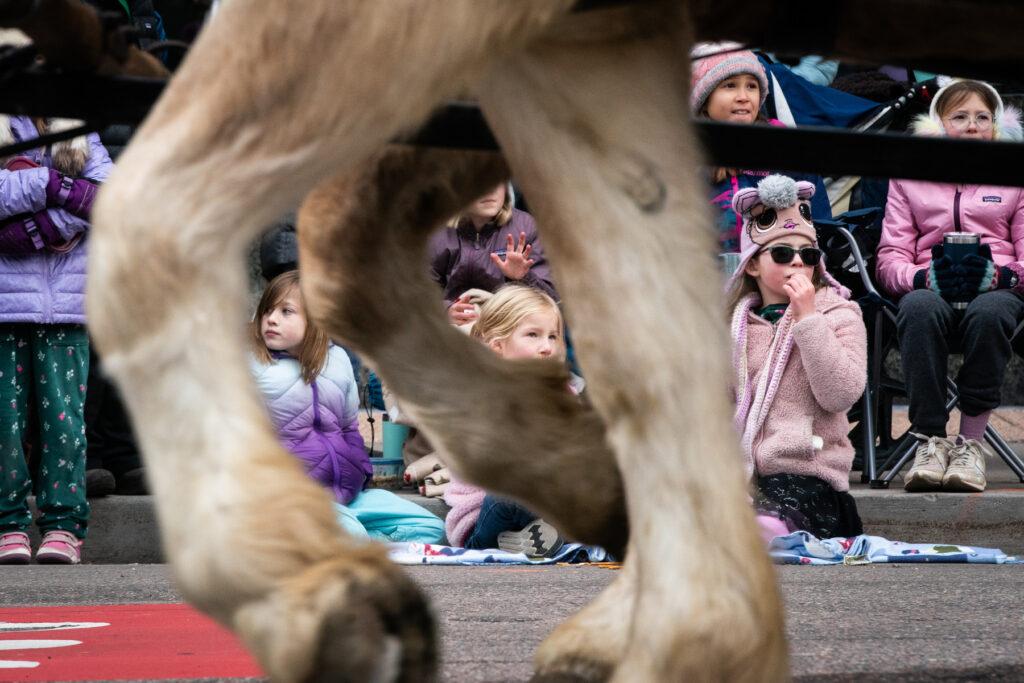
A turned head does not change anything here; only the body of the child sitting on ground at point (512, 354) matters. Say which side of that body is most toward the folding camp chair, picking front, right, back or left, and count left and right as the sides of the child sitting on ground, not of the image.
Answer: left

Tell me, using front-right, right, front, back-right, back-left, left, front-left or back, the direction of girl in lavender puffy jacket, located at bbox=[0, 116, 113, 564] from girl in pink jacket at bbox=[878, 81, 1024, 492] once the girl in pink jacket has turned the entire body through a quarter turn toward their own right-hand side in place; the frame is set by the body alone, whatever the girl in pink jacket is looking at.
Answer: front-left

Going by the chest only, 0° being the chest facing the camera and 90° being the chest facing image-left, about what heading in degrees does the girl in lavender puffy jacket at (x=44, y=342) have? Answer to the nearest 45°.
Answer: approximately 0°

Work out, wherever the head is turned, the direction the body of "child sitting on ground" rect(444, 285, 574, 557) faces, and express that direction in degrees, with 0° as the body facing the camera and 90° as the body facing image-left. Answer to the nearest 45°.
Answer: approximately 315°

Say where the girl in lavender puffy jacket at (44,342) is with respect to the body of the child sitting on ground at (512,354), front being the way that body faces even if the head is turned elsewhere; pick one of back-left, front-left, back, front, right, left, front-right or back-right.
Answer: back-right

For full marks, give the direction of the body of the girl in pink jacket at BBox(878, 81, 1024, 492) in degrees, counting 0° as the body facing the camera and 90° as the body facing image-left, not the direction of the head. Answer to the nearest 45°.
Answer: approximately 0°
